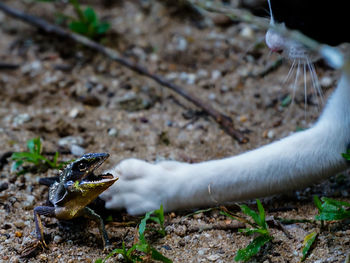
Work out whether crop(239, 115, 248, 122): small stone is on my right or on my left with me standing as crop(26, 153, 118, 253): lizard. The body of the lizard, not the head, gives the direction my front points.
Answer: on my left

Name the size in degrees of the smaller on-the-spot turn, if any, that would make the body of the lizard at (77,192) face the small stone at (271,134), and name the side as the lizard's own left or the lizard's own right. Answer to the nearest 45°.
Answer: approximately 90° to the lizard's own left

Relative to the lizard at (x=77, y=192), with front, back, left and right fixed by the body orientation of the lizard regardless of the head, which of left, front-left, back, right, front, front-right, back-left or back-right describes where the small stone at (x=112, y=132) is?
back-left

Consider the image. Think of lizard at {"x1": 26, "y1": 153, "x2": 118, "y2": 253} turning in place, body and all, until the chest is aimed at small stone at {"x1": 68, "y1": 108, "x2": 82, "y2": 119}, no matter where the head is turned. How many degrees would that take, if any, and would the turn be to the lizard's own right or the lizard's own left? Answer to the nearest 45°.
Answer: approximately 135° to the lizard's own left

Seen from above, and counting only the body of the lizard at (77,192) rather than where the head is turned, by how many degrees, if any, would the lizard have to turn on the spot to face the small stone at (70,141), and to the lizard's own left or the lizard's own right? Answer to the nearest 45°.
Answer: approximately 135° to the lizard's own left

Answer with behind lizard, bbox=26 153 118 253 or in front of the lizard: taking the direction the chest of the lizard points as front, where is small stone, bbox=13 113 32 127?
behind

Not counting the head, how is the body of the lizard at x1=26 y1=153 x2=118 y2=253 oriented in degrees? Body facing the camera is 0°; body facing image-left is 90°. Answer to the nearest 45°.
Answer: approximately 315°

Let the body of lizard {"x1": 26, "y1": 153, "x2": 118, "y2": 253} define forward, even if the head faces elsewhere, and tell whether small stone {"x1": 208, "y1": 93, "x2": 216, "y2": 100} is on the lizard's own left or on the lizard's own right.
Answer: on the lizard's own left
